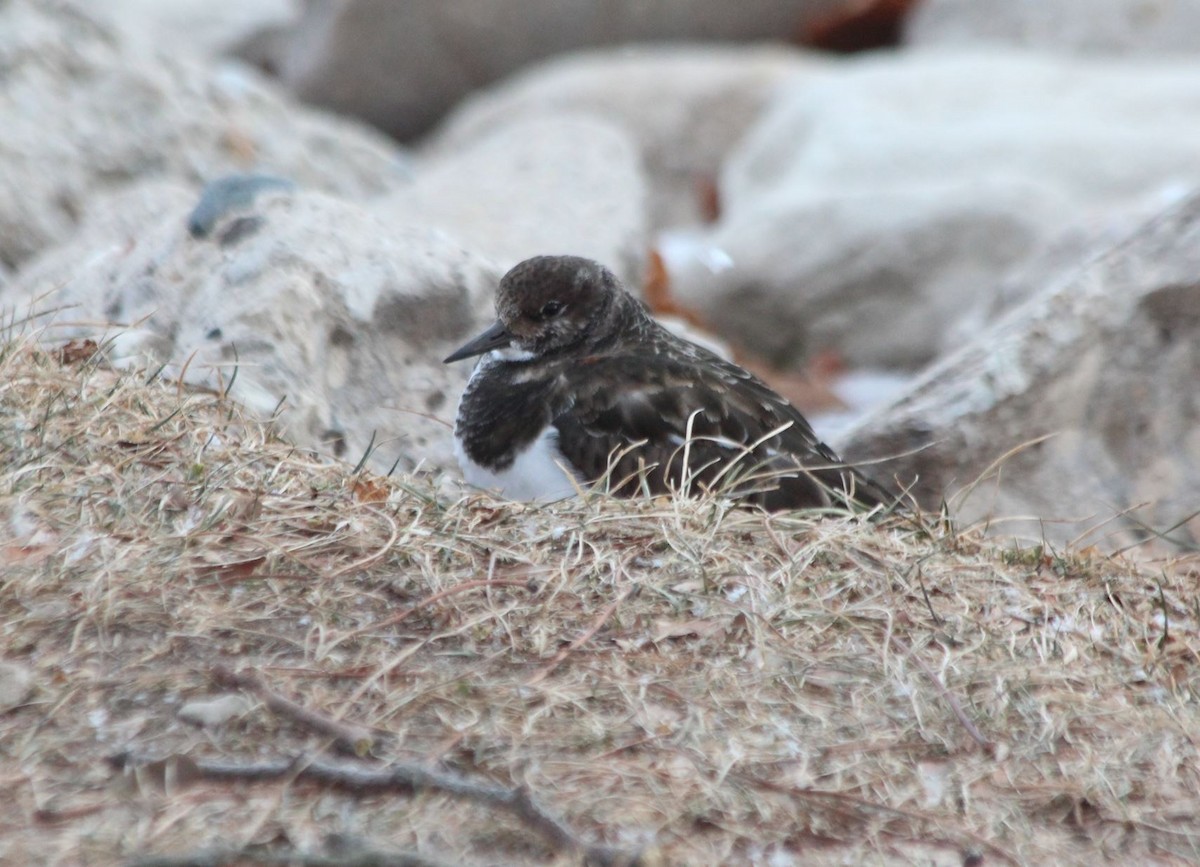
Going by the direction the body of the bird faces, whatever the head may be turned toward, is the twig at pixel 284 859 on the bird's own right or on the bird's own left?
on the bird's own left

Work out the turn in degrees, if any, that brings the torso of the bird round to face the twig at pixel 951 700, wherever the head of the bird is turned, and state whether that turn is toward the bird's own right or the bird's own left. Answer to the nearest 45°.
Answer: approximately 135° to the bird's own left

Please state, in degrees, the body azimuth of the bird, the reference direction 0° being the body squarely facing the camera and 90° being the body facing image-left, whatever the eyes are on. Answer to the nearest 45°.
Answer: approximately 90°

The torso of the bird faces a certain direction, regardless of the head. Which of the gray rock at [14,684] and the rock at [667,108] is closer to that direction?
the gray rock

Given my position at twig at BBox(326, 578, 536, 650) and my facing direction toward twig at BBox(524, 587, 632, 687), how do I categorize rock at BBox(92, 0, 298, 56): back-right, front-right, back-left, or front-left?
back-left

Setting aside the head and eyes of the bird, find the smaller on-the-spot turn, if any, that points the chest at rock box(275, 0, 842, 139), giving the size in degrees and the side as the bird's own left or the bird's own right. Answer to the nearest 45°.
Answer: approximately 90° to the bird's own right

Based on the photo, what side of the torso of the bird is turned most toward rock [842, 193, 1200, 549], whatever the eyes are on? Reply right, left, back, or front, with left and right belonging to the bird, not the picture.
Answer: back

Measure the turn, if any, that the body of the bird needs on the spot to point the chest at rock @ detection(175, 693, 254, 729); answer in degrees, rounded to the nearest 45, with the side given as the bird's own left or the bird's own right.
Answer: approximately 45° to the bird's own left

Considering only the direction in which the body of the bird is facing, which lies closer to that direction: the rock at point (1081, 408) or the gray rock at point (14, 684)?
the gray rock

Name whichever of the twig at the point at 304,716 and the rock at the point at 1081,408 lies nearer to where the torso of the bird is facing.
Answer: the twig

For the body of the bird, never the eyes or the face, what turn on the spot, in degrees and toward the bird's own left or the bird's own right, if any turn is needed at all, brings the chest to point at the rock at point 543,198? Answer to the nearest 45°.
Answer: approximately 90° to the bird's own right
